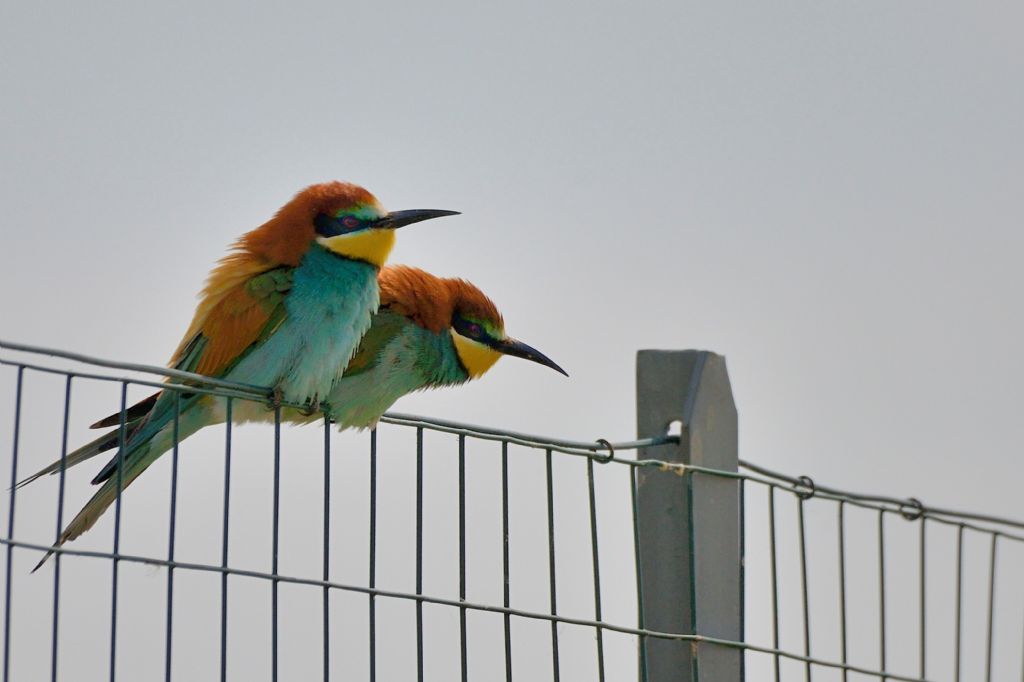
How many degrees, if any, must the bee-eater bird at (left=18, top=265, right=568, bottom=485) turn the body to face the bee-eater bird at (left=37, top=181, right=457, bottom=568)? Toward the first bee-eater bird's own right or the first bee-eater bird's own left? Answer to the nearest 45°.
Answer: approximately 135° to the first bee-eater bird's own right

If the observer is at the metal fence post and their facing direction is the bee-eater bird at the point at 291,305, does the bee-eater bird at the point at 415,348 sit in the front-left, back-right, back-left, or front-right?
front-right

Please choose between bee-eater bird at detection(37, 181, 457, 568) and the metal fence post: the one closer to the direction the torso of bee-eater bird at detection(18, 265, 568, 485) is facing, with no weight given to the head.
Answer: the metal fence post

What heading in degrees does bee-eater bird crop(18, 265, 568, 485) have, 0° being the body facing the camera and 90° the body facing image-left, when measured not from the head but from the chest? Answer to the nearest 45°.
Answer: approximately 270°

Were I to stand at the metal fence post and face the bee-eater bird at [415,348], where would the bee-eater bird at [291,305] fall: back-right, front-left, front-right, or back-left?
front-left
